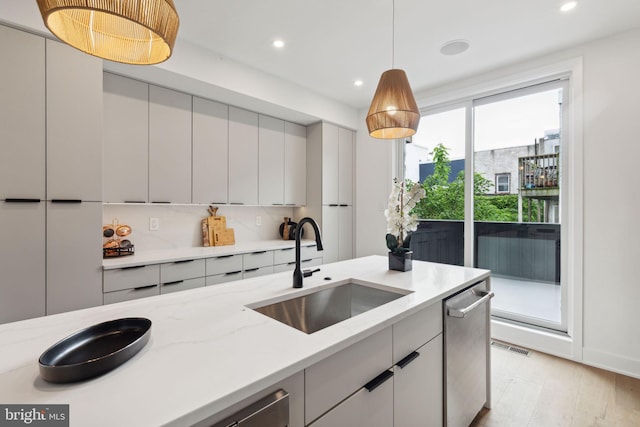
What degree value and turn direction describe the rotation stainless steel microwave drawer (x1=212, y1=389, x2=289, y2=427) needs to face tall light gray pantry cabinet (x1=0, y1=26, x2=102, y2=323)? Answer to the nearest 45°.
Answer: approximately 180°

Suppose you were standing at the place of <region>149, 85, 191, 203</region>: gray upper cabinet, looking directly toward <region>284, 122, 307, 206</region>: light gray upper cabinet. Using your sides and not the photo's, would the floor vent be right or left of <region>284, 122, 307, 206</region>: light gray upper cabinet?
right

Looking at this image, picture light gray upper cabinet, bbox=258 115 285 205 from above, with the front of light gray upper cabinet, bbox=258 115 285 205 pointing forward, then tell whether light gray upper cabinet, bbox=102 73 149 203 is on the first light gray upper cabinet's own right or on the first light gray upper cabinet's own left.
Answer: on the first light gray upper cabinet's own right

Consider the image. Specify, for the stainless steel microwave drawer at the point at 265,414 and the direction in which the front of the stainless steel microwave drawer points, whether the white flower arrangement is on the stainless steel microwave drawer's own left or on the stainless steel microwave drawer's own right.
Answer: on the stainless steel microwave drawer's own left

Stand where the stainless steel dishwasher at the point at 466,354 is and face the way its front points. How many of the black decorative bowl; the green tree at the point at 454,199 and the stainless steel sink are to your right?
2

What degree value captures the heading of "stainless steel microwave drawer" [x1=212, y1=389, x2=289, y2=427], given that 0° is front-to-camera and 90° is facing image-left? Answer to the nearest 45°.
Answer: approximately 315°

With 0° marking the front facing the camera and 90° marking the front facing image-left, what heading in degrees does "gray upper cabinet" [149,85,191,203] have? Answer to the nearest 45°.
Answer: approximately 315°

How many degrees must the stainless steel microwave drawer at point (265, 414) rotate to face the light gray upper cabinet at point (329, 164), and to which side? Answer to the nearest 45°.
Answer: approximately 135° to its left

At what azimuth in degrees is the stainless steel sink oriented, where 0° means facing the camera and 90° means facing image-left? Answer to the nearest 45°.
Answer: approximately 315°

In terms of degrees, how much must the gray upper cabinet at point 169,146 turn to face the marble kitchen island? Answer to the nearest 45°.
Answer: approximately 45° to its right

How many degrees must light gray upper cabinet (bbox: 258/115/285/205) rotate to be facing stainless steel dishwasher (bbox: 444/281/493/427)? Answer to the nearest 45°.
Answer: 0° — it already faces it
